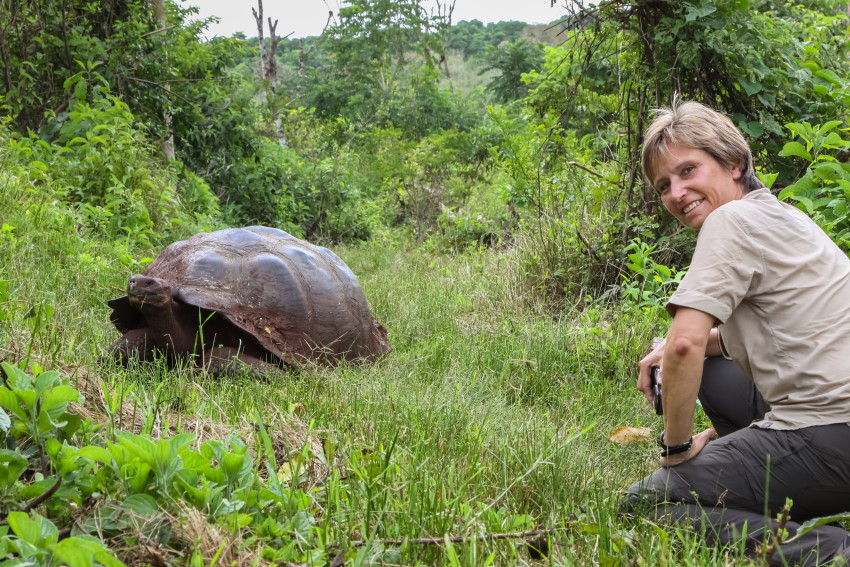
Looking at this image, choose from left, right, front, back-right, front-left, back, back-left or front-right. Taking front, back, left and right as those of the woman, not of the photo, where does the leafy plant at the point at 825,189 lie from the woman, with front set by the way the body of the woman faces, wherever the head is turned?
right

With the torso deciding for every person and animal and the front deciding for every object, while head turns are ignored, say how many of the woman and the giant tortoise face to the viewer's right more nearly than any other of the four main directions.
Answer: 0

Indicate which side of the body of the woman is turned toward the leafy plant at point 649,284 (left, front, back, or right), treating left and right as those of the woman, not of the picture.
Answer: right

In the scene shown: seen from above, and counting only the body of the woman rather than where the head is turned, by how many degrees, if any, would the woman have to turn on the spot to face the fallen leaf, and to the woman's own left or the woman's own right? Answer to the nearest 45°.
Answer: approximately 45° to the woman's own right

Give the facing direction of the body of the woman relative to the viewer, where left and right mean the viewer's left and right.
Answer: facing to the left of the viewer

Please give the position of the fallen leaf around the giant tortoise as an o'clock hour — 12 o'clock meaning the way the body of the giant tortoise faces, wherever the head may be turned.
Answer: The fallen leaf is roughly at 9 o'clock from the giant tortoise.

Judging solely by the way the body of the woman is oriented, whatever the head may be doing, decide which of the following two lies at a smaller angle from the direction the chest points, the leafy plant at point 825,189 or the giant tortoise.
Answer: the giant tortoise

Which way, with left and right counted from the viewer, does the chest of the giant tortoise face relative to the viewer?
facing the viewer and to the left of the viewer

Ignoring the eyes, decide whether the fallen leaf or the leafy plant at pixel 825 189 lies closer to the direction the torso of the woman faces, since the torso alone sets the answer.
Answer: the fallen leaf
